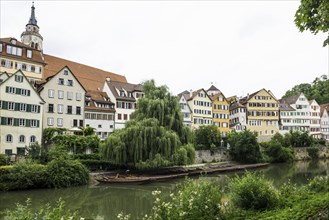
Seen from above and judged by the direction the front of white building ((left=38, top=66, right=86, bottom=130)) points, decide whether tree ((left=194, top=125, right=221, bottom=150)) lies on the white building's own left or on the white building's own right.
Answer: on the white building's own left

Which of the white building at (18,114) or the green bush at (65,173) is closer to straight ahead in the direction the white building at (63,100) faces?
the green bush

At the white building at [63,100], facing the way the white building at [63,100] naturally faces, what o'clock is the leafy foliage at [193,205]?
The leafy foliage is roughly at 12 o'clock from the white building.

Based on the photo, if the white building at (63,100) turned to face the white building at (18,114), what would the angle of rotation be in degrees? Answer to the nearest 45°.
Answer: approximately 45° to its right

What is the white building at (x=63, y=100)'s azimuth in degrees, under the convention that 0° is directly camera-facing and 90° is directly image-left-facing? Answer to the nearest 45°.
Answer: approximately 0°

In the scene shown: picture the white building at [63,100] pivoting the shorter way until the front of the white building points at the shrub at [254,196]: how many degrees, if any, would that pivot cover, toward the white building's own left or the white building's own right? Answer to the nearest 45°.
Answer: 0° — it already faces it

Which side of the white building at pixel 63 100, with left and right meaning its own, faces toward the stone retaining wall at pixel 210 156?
left

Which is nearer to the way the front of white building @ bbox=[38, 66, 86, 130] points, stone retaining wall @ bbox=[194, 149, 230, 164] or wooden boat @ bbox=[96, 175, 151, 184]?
the wooden boat
